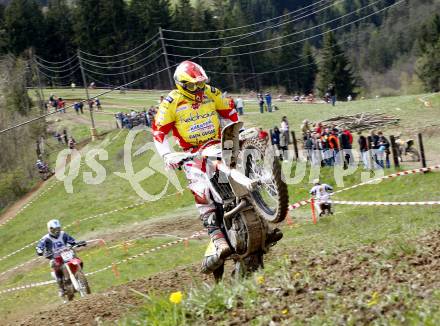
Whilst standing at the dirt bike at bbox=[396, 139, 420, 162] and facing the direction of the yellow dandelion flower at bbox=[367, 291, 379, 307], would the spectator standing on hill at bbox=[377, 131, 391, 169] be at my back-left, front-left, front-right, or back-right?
front-right

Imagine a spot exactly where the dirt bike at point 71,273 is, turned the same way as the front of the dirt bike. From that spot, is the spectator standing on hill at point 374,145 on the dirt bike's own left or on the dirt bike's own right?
on the dirt bike's own left

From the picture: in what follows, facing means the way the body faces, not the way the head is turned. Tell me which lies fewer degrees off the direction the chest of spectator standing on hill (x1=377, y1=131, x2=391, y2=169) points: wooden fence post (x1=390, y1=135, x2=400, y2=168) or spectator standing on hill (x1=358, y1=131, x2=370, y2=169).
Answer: the spectator standing on hill

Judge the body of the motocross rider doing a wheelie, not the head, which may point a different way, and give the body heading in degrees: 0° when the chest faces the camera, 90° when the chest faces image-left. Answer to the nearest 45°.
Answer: approximately 315°

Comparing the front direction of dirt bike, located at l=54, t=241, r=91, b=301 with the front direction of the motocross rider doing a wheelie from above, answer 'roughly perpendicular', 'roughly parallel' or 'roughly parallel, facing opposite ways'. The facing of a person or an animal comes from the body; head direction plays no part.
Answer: roughly parallel

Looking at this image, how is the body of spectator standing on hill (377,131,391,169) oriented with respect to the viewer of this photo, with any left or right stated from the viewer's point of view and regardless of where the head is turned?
facing to the left of the viewer
